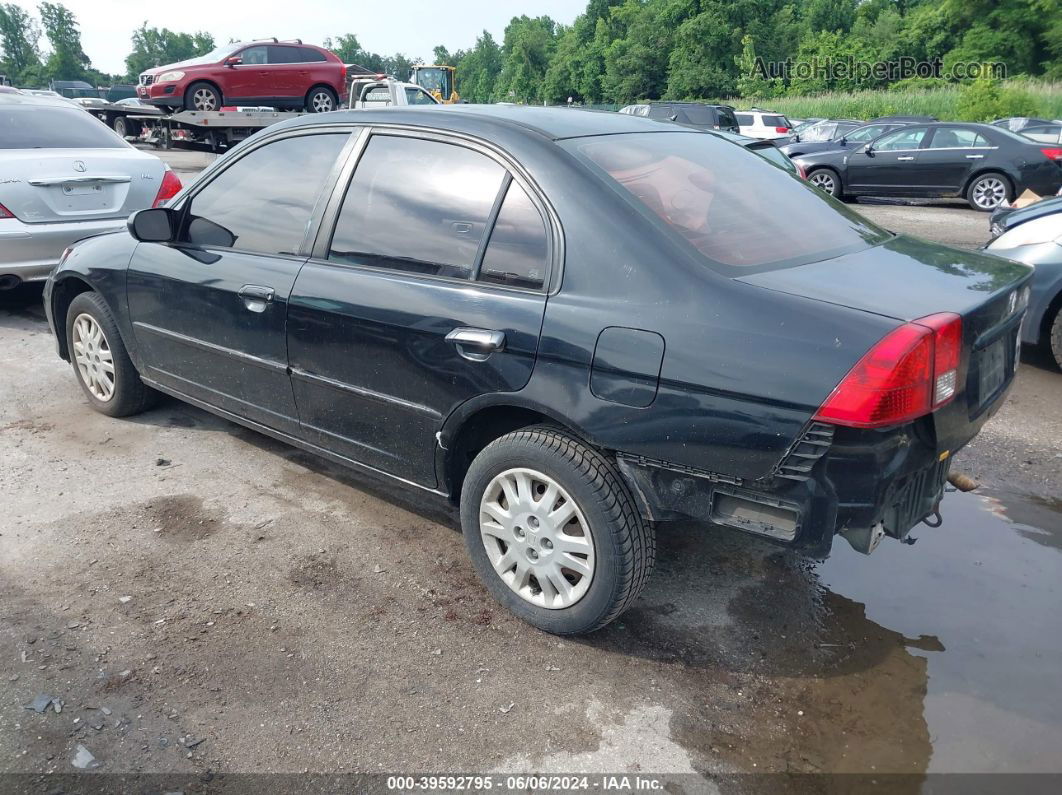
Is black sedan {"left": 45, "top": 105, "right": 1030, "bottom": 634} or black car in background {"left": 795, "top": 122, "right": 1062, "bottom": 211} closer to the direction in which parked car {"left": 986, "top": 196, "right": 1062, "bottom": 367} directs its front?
the black sedan

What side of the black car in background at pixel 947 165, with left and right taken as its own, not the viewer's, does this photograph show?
left

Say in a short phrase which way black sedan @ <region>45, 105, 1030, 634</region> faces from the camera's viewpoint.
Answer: facing away from the viewer and to the left of the viewer

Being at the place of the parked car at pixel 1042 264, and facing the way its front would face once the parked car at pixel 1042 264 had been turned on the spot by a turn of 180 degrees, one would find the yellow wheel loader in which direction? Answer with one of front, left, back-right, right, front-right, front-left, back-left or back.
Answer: left

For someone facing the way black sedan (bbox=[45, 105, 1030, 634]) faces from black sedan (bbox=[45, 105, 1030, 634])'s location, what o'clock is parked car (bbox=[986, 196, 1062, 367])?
The parked car is roughly at 3 o'clock from the black sedan.

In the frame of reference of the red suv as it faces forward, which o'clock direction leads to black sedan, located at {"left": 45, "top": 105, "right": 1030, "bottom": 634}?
The black sedan is roughly at 9 o'clock from the red suv.

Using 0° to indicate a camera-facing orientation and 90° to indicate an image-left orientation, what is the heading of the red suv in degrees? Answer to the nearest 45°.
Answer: approximately 90°

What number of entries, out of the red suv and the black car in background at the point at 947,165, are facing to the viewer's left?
2

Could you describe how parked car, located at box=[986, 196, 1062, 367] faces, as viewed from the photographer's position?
facing the viewer and to the left of the viewer

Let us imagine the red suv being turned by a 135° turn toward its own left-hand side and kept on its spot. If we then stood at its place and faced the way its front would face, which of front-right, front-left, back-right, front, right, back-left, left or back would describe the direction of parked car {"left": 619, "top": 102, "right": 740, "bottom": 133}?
front-left

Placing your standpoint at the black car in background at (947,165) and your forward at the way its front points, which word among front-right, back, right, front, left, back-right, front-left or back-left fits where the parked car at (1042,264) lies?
left

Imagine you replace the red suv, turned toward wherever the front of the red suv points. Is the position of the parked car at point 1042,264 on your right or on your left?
on your left

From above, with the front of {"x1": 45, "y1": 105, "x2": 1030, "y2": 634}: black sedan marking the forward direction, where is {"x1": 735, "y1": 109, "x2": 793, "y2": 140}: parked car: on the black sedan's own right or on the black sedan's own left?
on the black sedan's own right

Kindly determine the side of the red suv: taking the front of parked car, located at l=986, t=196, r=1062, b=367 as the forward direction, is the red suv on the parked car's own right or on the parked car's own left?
on the parked car's own right
